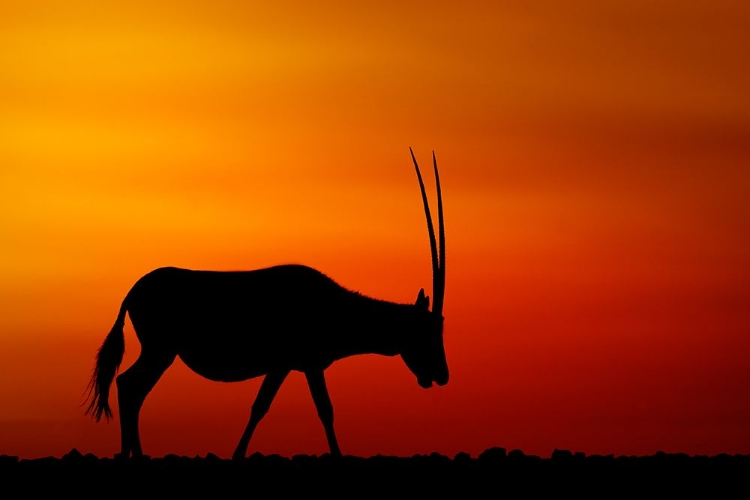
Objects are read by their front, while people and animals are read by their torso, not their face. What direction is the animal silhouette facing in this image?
to the viewer's right
